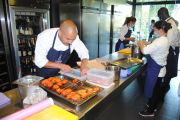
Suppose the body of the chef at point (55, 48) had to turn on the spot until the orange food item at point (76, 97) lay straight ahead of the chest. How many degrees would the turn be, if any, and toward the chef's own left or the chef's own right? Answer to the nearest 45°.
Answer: approximately 45° to the chef's own right

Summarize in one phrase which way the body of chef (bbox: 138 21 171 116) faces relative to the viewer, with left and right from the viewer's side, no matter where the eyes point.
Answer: facing to the left of the viewer

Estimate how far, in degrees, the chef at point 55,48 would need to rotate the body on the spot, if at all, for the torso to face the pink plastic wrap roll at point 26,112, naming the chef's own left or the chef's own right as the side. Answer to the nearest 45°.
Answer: approximately 45° to the chef's own right

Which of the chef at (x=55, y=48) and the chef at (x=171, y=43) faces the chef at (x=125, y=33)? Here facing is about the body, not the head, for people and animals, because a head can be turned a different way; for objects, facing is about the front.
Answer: the chef at (x=171, y=43)

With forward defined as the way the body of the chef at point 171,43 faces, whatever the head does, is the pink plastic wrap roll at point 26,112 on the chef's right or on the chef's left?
on the chef's left

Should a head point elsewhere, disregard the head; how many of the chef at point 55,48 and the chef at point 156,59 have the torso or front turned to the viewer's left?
1

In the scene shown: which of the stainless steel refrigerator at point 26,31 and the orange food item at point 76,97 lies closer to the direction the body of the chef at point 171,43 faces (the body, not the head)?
the stainless steel refrigerator
